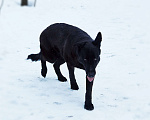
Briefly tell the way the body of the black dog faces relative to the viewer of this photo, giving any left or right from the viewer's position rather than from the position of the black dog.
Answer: facing the viewer and to the right of the viewer
